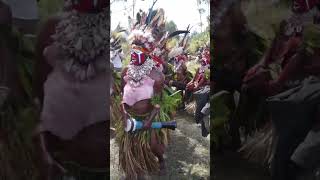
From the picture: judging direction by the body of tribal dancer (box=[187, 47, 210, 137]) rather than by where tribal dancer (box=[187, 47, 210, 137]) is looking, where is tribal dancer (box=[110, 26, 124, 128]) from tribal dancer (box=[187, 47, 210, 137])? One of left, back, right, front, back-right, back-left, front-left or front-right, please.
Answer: front-right

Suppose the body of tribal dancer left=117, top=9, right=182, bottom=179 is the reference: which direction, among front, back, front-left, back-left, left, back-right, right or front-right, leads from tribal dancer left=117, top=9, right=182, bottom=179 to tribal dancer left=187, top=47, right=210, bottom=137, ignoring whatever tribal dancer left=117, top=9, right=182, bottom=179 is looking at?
back-left

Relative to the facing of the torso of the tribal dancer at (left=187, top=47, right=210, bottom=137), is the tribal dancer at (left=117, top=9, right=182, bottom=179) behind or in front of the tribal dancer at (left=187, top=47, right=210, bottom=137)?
in front

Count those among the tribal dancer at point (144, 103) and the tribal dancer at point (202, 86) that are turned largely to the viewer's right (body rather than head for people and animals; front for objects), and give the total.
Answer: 0

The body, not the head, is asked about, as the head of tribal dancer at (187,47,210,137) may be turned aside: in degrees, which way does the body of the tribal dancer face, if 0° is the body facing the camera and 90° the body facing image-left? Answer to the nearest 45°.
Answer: approximately 45°

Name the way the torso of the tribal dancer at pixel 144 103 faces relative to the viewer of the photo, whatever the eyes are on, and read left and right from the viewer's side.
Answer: facing the viewer and to the left of the viewer
